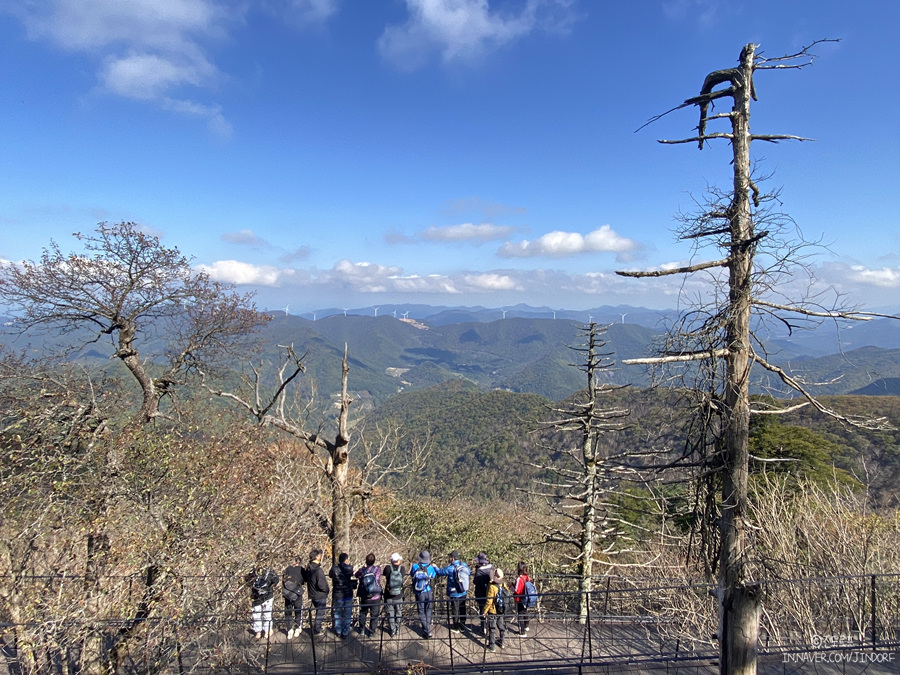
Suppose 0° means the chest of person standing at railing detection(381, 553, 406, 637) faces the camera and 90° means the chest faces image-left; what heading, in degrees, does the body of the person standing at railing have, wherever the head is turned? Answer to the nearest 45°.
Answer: approximately 180°

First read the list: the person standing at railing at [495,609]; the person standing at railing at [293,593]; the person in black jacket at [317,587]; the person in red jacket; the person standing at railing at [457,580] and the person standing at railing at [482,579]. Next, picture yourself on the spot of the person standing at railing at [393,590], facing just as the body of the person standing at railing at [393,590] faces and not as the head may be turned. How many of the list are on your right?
4

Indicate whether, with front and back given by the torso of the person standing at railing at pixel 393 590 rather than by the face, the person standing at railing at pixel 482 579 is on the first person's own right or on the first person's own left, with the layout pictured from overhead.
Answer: on the first person's own right

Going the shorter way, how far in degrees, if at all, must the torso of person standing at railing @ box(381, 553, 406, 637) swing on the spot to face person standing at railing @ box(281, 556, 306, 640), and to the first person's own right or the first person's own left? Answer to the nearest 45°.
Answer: approximately 90° to the first person's own left

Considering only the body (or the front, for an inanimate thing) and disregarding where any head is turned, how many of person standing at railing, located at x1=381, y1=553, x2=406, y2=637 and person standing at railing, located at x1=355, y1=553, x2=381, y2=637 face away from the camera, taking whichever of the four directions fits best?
2

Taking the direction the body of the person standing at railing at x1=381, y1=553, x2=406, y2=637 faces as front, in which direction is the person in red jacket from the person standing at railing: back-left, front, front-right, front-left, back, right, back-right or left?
right

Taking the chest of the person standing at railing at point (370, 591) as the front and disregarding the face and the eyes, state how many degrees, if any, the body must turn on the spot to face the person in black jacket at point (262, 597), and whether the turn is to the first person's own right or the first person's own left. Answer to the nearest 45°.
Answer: approximately 90° to the first person's own left

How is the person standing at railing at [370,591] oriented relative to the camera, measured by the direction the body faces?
away from the camera
